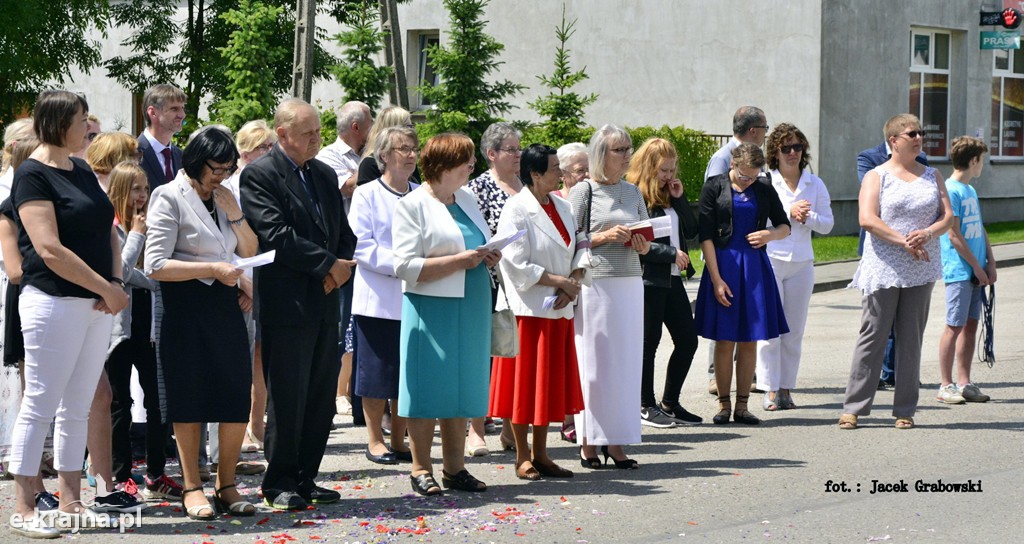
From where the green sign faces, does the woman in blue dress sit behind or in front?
in front

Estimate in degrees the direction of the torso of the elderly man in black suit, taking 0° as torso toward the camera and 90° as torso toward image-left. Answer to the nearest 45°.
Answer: approximately 315°

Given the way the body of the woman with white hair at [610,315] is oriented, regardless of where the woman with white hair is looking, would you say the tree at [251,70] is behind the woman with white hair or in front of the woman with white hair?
behind

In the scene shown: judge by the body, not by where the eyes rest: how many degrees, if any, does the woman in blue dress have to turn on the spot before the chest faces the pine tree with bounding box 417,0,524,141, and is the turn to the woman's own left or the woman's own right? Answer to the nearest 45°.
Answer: approximately 180°

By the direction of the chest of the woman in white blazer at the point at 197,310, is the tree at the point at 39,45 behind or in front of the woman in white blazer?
behind

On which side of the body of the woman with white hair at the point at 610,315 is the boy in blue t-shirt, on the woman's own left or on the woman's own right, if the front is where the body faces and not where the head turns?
on the woman's own left

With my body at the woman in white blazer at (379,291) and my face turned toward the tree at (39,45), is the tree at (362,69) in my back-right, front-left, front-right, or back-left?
front-right

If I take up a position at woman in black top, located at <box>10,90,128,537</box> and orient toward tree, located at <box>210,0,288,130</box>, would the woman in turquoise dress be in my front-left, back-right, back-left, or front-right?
front-right

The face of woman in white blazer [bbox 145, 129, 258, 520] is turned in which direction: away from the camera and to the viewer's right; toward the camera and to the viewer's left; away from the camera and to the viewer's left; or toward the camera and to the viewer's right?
toward the camera and to the viewer's right

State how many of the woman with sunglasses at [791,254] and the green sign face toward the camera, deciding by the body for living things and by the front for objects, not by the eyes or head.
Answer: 2

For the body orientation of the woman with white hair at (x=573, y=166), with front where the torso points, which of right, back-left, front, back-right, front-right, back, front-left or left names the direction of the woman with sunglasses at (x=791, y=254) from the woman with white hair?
left

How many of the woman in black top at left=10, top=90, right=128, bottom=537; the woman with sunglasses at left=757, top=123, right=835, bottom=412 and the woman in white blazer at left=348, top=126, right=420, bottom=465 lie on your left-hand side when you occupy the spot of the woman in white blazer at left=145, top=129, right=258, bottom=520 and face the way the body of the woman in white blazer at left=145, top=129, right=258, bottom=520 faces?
2

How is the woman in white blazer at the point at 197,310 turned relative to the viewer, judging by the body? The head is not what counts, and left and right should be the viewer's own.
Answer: facing the viewer and to the right of the viewer

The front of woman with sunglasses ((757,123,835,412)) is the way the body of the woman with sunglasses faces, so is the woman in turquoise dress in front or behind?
in front

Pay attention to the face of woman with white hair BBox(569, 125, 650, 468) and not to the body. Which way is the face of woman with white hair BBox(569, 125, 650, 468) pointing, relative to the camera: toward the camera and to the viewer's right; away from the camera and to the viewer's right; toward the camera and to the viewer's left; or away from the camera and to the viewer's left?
toward the camera and to the viewer's right

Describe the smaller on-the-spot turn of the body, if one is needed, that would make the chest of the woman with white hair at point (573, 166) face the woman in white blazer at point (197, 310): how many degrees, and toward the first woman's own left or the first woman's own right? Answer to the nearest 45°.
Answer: approximately 90° to the first woman's own right
